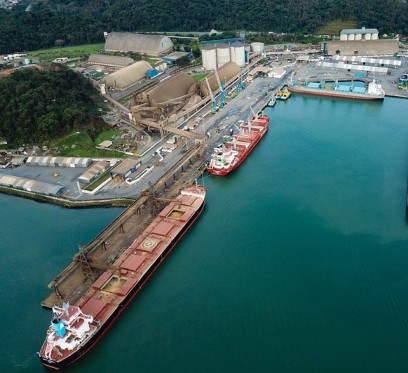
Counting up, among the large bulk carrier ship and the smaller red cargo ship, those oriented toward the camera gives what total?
0

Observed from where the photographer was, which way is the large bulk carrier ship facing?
facing away from the viewer and to the right of the viewer

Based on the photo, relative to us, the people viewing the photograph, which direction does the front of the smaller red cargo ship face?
facing away from the viewer and to the right of the viewer

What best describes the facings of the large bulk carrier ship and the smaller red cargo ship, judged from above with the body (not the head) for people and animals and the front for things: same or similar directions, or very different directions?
same or similar directions

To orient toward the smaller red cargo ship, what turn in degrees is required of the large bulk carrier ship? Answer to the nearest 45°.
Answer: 0° — it already faces it

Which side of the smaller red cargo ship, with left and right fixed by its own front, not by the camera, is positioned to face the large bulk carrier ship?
back
